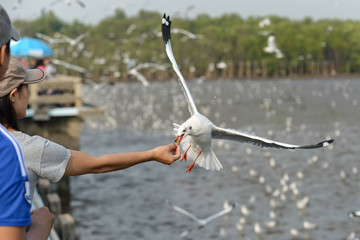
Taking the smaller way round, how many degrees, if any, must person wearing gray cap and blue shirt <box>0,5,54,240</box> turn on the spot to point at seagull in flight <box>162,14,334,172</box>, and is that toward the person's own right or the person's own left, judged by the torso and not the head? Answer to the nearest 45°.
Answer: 0° — they already face it

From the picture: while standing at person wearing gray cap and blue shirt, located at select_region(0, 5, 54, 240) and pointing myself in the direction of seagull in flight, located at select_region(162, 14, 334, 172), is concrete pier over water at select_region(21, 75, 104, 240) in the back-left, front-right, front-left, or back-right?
front-left

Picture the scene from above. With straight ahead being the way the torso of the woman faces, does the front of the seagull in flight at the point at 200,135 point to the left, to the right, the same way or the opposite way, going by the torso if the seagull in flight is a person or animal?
the opposite way

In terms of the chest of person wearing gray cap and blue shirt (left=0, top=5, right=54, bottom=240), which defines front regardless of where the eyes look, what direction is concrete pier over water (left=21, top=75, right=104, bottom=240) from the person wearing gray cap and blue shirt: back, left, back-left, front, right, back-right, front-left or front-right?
front-left

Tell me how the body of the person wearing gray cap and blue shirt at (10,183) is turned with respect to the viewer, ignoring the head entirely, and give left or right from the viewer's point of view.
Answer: facing away from the viewer and to the right of the viewer

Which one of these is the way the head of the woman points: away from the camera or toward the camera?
away from the camera

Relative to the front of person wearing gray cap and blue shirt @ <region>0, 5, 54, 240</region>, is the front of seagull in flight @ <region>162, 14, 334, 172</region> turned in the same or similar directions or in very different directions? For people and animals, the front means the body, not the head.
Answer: very different directions

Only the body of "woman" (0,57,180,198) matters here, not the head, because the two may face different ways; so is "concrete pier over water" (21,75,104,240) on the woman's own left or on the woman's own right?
on the woman's own left

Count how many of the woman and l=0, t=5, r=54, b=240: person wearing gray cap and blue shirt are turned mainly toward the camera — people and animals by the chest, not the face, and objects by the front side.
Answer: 0

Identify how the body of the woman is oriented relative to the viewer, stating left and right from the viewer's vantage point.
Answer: facing away from the viewer and to the right of the viewer

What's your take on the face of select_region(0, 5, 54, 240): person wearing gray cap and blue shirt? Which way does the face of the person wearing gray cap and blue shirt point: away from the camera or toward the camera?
away from the camera

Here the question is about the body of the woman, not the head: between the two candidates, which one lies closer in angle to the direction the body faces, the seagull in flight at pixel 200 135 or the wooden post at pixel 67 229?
the seagull in flight

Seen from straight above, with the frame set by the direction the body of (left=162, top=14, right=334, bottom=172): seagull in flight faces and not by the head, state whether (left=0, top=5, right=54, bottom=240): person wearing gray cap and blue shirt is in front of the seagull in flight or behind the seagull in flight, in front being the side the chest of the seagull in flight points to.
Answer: in front

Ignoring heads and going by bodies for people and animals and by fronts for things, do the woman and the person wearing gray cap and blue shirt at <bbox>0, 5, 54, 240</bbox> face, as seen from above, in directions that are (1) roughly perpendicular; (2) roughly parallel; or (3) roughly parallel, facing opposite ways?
roughly parallel

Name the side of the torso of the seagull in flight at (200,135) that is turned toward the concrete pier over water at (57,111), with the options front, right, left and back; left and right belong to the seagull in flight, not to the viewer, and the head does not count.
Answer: right

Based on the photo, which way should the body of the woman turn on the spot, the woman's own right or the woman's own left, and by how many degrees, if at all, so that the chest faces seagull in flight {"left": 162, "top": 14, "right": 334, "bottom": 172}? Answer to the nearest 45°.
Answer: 0° — they already face it
